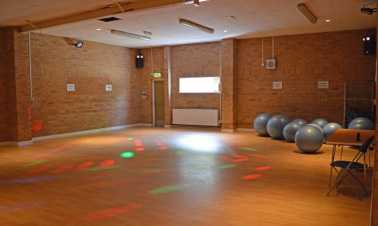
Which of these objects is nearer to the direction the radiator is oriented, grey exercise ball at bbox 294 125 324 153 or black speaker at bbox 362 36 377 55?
the grey exercise ball

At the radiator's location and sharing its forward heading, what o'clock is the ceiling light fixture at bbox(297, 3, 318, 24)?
The ceiling light fixture is roughly at 11 o'clock from the radiator.

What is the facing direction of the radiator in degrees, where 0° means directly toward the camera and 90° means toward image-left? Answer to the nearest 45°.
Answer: approximately 0°

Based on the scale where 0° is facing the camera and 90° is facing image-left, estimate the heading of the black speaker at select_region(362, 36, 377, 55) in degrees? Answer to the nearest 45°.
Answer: approximately 45°

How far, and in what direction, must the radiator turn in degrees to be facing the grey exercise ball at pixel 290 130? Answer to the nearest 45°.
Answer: approximately 45° to its left

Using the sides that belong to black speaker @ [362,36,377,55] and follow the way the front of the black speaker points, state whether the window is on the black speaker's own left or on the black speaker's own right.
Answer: on the black speaker's own right
